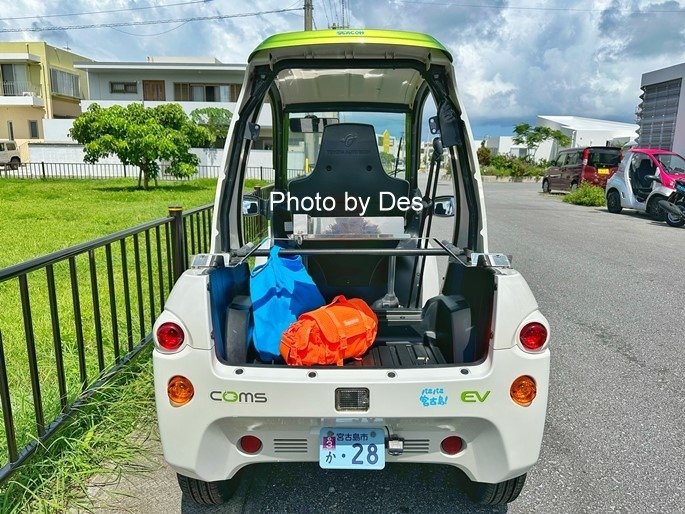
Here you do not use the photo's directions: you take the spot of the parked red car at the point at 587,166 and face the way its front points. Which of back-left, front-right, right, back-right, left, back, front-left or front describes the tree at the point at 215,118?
front-left

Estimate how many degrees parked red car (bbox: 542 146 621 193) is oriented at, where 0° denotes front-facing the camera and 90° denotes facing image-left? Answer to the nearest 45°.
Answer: approximately 135°

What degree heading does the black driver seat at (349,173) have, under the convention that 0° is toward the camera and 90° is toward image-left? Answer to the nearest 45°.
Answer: approximately 180°

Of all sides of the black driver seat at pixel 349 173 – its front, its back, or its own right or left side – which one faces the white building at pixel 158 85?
front

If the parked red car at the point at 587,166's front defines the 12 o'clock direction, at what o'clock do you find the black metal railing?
The black metal railing is roughly at 8 o'clock from the parked red car.

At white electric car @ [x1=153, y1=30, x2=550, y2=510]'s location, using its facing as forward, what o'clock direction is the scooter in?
The scooter is roughly at 1 o'clock from the white electric car.

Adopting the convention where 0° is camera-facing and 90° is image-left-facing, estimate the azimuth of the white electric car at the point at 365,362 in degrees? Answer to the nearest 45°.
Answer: approximately 180°

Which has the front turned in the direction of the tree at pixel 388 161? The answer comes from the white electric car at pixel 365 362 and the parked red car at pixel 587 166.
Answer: the white electric car

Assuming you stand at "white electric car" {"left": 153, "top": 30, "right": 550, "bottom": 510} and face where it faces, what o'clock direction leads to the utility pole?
The utility pole is roughly at 12 o'clock from the white electric car.

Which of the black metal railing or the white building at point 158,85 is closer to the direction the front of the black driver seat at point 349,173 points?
the white building
